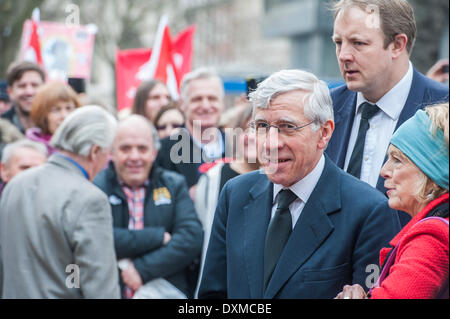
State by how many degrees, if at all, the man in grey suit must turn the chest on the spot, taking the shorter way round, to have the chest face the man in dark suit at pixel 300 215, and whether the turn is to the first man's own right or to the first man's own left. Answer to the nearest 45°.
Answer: approximately 90° to the first man's own right

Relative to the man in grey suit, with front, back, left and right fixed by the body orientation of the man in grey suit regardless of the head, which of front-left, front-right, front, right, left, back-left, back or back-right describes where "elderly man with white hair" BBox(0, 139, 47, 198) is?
front-left

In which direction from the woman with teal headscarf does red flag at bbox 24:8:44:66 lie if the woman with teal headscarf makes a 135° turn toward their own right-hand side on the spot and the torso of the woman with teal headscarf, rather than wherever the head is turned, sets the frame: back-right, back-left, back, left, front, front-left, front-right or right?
left

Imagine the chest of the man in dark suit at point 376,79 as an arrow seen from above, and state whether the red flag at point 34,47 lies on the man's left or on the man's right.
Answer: on the man's right

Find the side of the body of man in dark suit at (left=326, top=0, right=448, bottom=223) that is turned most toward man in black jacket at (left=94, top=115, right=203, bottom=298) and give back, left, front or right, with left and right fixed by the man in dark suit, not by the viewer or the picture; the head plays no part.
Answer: right

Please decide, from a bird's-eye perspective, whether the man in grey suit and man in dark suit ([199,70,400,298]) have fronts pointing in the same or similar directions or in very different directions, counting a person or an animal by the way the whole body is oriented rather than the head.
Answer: very different directions

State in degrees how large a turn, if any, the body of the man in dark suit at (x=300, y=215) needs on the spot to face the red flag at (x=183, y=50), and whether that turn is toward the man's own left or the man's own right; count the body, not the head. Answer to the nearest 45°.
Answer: approximately 135° to the man's own right

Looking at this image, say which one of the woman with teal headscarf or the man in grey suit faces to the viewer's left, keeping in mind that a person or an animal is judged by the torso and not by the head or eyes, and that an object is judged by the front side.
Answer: the woman with teal headscarf

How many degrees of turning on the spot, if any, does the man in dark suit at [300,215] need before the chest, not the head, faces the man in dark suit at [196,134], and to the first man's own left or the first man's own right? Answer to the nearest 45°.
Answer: approximately 135° to the first man's own right

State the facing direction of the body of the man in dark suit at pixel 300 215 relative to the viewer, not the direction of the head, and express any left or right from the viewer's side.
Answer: facing the viewer and to the left of the viewer

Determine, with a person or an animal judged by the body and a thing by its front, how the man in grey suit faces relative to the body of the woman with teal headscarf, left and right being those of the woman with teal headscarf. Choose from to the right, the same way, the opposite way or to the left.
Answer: to the right

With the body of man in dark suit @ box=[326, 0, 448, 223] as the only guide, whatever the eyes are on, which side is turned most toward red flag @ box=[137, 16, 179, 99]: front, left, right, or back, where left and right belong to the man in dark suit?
right

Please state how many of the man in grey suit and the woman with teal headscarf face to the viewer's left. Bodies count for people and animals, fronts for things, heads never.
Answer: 1

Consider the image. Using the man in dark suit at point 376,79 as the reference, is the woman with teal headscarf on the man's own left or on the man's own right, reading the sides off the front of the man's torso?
on the man's own left

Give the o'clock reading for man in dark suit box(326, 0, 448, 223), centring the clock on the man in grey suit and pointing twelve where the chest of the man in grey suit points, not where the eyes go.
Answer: The man in dark suit is roughly at 3 o'clock from the man in grey suit.

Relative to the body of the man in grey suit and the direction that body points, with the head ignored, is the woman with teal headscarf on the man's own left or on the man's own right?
on the man's own right

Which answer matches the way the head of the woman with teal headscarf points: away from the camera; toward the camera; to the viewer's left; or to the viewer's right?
to the viewer's left
